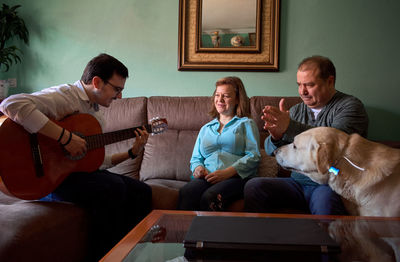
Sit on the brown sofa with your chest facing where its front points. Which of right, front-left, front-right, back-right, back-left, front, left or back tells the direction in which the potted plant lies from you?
back-right

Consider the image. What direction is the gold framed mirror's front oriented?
toward the camera

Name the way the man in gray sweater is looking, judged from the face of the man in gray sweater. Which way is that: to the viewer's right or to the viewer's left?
to the viewer's left

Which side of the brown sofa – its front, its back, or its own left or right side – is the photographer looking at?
front

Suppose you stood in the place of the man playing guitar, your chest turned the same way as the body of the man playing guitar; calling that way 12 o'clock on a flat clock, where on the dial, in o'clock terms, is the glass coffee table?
The glass coffee table is roughly at 2 o'clock from the man playing guitar.

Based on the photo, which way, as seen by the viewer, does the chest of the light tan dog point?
to the viewer's left

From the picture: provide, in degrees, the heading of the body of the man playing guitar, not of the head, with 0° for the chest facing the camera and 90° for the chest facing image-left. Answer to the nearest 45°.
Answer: approximately 270°

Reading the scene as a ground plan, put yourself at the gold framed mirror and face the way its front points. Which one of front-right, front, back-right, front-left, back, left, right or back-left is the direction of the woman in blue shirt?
front

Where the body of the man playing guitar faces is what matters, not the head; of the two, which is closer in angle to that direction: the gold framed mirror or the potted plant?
the gold framed mirror

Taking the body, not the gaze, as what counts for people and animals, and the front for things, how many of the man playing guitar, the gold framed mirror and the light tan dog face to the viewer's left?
1

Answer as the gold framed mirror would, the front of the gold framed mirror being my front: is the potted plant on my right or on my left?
on my right
